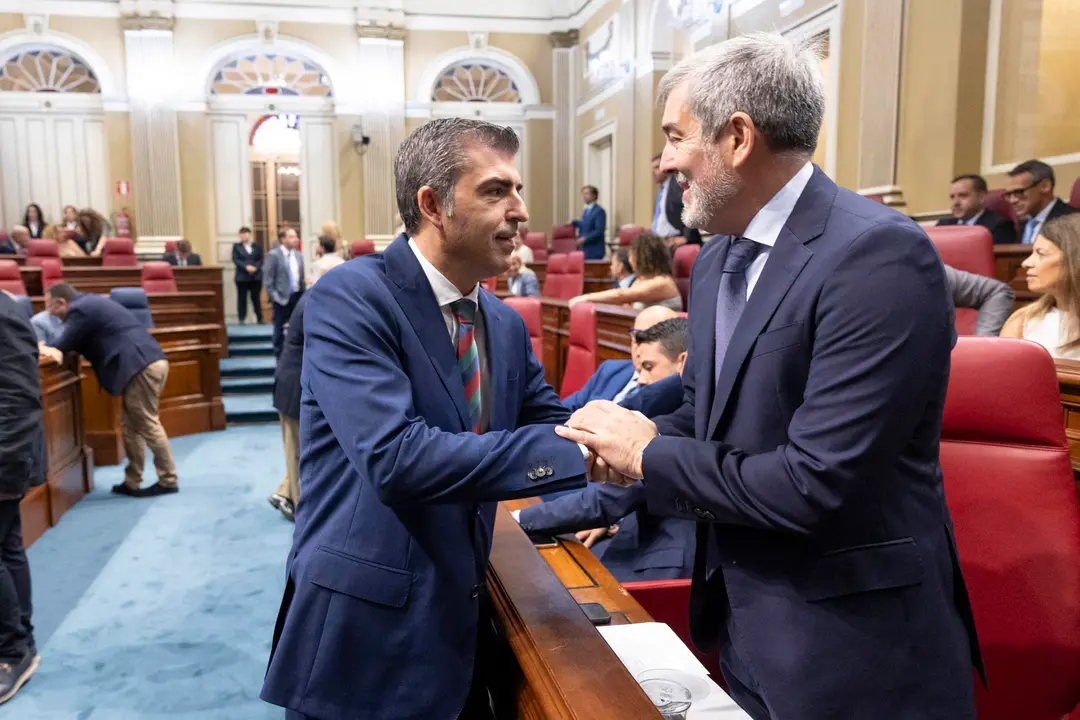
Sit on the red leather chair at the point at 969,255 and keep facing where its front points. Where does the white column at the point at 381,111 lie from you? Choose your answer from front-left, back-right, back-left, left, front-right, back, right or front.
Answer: right

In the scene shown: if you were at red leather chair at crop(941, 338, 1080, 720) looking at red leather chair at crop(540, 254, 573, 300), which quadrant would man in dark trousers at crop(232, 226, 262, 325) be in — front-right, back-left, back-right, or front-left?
front-left

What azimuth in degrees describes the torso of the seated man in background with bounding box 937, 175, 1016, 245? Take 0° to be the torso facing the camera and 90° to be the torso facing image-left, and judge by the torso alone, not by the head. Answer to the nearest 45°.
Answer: approximately 45°

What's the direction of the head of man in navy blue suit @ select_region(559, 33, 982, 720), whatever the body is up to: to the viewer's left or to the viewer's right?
to the viewer's left

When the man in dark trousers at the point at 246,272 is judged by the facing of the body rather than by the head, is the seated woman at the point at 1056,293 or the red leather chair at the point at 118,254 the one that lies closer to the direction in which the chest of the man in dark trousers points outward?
the seated woman

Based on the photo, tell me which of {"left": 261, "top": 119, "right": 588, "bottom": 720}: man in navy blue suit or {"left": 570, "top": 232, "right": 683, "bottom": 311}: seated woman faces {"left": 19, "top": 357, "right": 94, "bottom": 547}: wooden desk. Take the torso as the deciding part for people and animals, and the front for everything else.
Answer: the seated woman

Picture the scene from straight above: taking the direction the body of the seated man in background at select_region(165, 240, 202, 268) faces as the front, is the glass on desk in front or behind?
in front

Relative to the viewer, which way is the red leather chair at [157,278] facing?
toward the camera

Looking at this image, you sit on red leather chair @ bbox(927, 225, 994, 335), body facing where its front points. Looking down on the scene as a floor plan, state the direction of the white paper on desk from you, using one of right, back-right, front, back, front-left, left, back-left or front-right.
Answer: front-left

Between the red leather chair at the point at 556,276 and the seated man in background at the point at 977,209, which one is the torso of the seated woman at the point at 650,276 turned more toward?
the red leather chair

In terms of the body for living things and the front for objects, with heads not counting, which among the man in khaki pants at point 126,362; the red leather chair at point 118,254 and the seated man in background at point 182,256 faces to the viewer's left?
the man in khaki pants

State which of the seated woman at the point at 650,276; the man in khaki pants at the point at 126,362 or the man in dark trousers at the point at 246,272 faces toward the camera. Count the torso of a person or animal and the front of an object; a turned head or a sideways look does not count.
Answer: the man in dark trousers

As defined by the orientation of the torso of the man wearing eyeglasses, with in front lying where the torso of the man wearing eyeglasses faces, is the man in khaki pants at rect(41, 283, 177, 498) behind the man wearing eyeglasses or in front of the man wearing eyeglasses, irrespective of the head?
in front

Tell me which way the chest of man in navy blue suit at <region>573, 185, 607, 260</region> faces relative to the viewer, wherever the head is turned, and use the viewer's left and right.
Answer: facing the viewer and to the left of the viewer

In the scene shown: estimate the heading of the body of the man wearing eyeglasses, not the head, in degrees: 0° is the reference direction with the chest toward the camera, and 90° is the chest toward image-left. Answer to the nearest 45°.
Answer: approximately 45°

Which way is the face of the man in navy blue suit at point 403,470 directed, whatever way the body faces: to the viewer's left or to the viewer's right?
to the viewer's right
